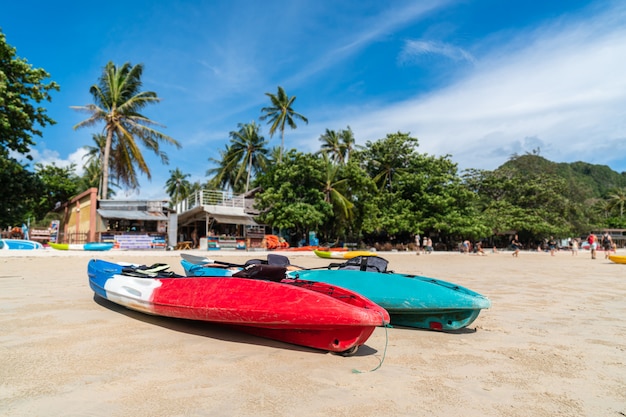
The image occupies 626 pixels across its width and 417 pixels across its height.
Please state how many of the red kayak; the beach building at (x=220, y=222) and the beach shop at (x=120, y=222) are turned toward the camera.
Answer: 2

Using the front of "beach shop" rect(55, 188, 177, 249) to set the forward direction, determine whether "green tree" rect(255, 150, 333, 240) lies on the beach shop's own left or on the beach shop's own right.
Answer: on the beach shop's own left

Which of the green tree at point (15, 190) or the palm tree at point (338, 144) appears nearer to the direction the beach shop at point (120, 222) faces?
the green tree

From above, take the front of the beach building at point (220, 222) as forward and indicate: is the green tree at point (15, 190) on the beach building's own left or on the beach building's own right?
on the beach building's own right

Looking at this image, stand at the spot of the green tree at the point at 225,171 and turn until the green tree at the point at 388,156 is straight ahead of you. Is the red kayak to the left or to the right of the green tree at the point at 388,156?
right

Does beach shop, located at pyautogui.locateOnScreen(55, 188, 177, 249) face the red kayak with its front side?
yes
